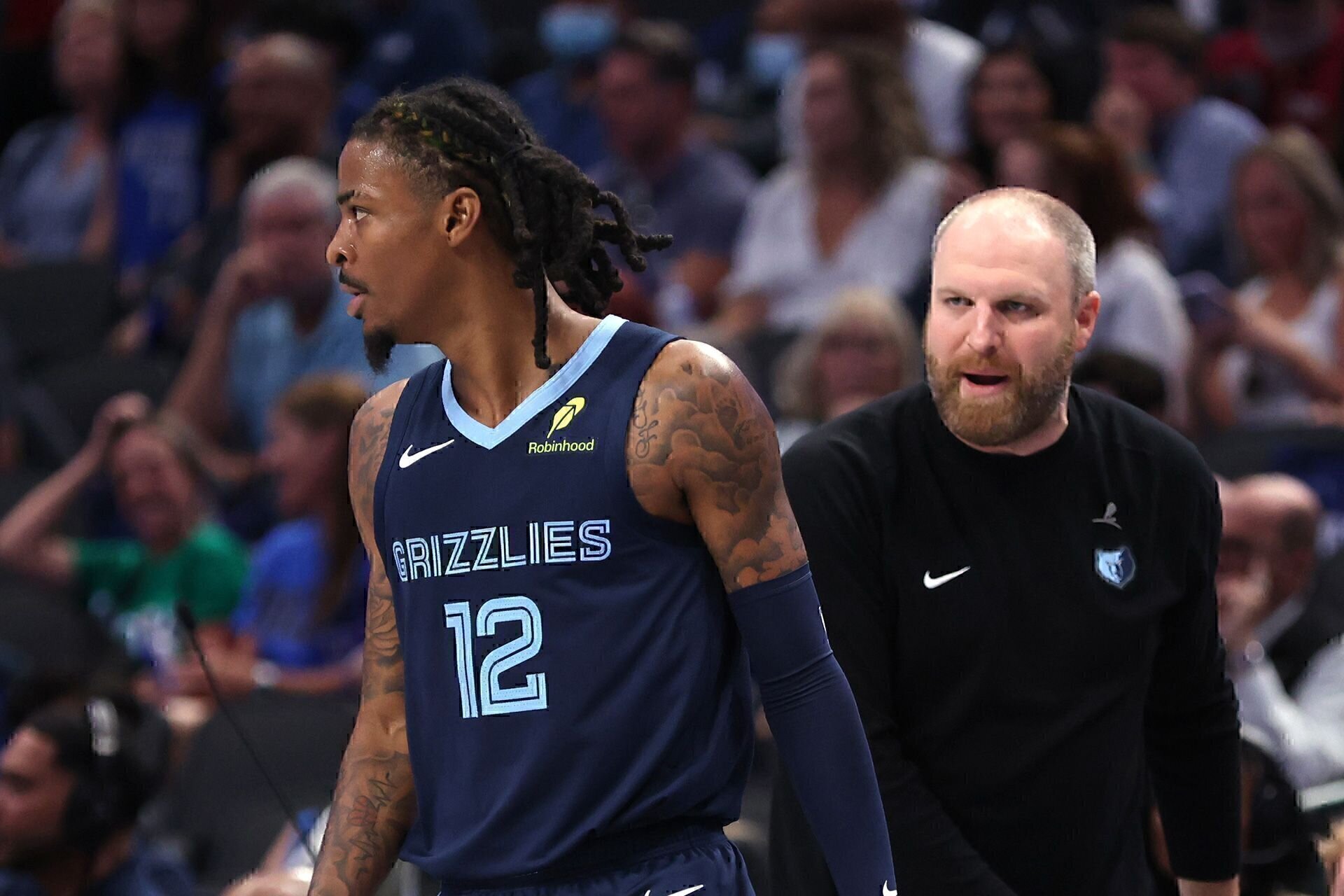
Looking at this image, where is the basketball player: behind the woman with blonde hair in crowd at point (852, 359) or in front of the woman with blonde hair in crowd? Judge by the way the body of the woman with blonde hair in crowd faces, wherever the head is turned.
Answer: in front

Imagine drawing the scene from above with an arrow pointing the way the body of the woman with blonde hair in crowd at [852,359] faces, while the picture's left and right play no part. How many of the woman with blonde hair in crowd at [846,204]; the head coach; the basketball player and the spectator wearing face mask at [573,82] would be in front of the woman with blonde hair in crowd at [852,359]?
2

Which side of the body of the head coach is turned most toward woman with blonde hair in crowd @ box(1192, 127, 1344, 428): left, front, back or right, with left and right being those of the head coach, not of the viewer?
back

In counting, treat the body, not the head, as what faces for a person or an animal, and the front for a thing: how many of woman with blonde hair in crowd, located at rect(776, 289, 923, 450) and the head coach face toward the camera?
2

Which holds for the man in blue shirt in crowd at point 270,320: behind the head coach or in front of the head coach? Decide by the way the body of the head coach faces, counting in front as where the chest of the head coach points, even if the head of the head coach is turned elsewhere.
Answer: behind

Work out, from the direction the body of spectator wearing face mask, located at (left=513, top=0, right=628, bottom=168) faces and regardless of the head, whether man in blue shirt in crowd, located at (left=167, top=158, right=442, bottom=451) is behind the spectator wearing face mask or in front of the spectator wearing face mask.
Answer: in front

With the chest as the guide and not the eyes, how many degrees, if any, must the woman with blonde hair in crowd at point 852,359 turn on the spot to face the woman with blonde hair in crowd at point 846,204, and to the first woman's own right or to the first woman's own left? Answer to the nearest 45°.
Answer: approximately 180°

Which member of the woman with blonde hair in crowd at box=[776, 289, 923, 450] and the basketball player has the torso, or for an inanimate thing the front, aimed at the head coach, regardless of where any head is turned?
the woman with blonde hair in crowd

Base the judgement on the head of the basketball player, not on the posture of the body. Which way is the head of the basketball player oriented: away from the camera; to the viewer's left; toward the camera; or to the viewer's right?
to the viewer's left

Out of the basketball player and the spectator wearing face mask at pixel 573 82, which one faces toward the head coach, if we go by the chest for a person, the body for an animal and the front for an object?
the spectator wearing face mask

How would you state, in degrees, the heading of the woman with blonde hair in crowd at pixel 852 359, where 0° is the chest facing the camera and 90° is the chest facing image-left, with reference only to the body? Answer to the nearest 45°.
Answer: approximately 0°

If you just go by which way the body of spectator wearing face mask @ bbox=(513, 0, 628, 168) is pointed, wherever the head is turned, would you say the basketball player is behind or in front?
in front
